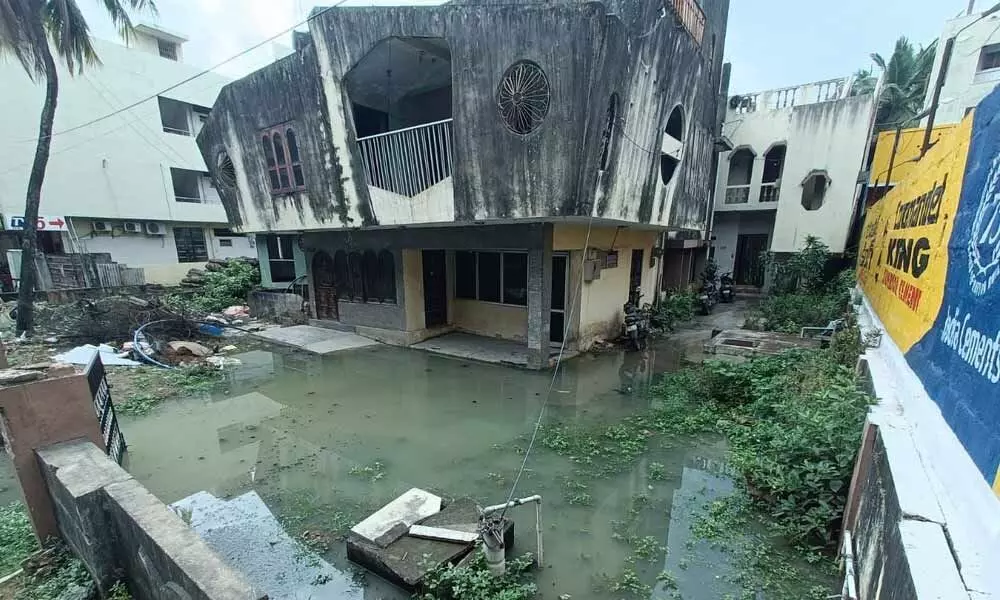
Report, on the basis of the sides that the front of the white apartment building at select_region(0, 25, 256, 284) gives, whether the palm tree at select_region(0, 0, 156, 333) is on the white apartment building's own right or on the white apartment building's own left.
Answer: on the white apartment building's own right

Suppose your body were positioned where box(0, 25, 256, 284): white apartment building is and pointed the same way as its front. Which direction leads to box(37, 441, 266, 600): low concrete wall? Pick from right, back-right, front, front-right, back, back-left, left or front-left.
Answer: front-right

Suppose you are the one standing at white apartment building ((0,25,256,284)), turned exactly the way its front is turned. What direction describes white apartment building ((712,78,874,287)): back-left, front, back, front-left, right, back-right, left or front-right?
front

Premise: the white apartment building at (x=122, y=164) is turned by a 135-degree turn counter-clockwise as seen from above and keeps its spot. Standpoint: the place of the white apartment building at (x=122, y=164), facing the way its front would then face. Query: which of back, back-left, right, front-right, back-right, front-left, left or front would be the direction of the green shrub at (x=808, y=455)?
back

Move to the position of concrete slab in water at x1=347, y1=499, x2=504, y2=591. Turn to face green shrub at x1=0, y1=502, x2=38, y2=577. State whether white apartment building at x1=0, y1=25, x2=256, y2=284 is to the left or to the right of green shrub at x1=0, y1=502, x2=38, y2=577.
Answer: right

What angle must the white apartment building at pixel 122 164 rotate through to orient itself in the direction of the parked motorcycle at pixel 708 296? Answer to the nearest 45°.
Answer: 0° — it already faces it

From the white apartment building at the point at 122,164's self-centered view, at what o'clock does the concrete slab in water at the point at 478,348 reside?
The concrete slab in water is roughly at 1 o'clock from the white apartment building.

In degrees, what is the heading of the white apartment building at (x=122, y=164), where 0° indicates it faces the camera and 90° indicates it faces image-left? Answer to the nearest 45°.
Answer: approximately 315°

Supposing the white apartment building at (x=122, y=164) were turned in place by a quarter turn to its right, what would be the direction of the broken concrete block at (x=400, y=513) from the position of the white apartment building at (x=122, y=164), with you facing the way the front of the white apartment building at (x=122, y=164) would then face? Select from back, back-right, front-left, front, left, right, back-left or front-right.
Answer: front-left

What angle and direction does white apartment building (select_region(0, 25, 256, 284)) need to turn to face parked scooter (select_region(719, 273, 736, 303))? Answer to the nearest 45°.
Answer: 0° — it already faces it

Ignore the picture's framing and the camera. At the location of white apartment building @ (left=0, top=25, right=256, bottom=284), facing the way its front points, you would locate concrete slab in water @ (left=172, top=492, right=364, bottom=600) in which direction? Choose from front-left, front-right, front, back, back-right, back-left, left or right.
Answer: front-right
